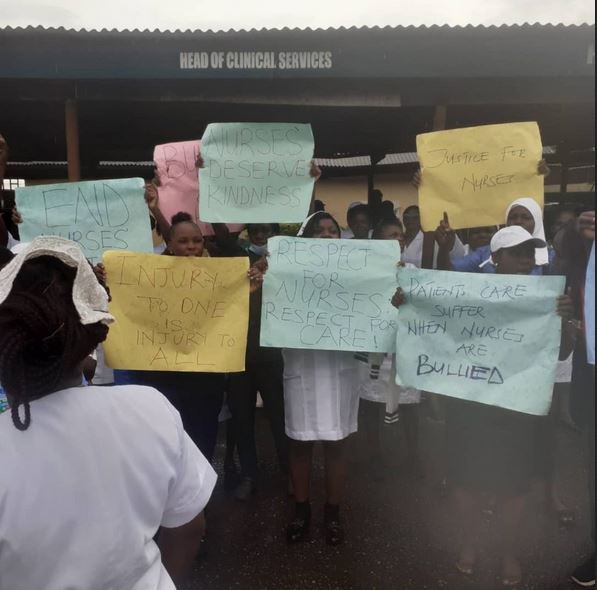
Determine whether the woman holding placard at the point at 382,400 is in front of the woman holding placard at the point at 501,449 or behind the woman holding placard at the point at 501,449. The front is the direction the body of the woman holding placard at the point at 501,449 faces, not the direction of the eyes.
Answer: behind

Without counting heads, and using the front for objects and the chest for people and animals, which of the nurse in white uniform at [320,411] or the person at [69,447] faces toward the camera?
the nurse in white uniform

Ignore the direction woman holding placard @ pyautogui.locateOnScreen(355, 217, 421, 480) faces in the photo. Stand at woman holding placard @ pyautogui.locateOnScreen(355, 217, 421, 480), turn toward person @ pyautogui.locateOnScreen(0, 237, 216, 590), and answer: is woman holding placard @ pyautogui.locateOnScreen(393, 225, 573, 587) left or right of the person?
left

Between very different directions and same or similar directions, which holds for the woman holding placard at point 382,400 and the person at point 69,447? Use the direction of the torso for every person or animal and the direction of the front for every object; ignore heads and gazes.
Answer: very different directions

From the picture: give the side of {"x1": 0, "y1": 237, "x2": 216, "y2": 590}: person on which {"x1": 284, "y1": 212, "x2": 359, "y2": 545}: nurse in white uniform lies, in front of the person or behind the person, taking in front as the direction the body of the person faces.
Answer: in front

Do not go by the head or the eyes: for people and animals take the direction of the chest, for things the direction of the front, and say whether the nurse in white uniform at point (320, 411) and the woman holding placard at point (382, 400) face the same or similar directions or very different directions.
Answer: same or similar directions

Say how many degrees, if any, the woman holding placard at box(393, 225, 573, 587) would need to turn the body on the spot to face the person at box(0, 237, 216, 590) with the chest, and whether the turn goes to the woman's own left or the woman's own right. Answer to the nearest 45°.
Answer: approximately 45° to the woman's own right

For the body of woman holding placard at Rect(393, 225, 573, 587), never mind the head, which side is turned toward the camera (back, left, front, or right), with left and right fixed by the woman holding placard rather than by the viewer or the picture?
front

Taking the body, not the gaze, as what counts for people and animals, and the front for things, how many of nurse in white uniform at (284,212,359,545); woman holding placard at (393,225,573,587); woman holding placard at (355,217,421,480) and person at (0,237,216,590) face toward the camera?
3

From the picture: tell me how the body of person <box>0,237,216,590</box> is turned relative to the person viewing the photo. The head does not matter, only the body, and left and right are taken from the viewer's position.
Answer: facing away from the viewer

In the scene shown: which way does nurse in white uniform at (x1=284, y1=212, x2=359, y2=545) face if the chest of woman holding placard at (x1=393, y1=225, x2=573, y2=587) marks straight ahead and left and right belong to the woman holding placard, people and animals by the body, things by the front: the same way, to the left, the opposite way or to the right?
the same way

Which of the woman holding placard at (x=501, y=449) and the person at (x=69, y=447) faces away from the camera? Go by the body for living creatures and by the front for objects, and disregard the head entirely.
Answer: the person

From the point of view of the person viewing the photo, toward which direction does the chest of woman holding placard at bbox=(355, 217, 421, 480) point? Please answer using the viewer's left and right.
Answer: facing the viewer

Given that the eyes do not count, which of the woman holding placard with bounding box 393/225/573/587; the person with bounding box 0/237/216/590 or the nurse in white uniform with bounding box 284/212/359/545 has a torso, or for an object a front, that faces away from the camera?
the person

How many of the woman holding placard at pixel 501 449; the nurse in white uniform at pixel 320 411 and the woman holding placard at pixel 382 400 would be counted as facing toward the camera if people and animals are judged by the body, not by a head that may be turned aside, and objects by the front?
3

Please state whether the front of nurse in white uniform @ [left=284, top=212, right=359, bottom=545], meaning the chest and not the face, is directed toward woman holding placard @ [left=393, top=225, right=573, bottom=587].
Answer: no

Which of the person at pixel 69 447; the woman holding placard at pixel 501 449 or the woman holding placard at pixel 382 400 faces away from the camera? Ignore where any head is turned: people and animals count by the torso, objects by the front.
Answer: the person

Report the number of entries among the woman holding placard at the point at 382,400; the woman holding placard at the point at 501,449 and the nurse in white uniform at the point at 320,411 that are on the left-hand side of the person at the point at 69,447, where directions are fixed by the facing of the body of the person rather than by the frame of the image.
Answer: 0
